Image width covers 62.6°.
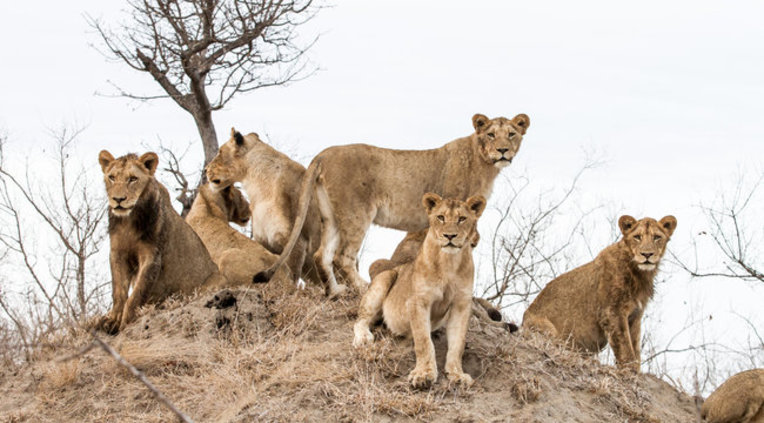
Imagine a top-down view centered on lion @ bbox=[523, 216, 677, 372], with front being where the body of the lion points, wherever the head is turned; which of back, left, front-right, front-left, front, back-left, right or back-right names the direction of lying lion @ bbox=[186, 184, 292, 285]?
back-right

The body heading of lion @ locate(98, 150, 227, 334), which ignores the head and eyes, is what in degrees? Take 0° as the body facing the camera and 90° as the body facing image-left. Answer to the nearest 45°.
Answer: approximately 45°

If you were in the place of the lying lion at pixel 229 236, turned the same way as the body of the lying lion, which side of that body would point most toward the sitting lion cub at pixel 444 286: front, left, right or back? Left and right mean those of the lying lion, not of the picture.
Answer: back

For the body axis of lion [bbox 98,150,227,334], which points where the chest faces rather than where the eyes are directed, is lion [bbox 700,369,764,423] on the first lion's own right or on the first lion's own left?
on the first lion's own left

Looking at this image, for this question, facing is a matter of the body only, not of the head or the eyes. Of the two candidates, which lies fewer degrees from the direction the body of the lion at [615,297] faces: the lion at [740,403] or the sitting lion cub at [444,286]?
the lion

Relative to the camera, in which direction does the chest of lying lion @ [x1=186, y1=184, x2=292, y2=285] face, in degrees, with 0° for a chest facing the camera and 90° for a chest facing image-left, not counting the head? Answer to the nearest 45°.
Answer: approximately 135°

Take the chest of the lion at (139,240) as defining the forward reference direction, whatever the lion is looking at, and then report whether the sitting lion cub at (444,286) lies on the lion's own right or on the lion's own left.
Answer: on the lion's own left

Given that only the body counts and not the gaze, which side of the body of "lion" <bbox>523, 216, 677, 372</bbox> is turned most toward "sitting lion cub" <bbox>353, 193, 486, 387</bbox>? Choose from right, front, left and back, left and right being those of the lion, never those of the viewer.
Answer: right

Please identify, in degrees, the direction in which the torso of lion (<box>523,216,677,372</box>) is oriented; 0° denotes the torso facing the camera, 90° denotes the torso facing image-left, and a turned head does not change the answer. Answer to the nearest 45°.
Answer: approximately 315°

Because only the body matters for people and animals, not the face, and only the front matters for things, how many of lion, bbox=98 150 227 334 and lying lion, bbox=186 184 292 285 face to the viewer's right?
0

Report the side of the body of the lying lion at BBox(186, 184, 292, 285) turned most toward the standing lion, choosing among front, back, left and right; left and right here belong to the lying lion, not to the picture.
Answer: back

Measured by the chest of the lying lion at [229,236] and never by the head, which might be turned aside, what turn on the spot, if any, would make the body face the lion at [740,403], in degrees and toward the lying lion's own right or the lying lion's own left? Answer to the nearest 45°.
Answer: approximately 180°
